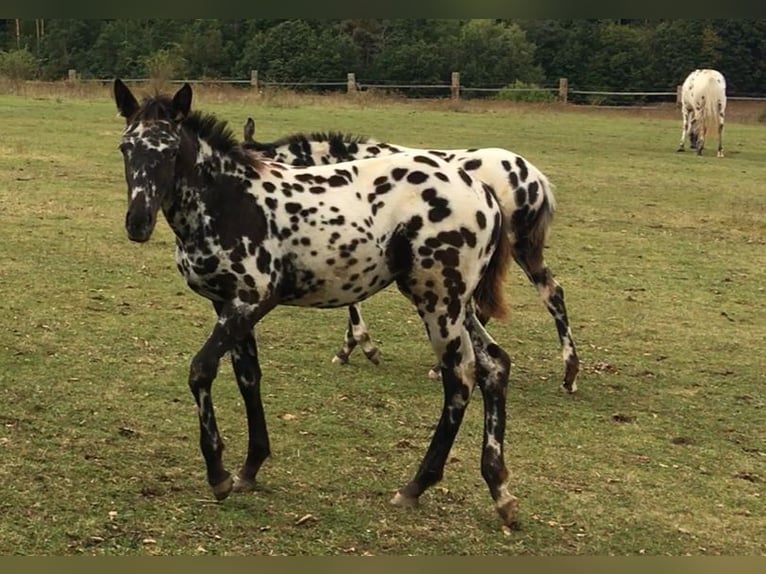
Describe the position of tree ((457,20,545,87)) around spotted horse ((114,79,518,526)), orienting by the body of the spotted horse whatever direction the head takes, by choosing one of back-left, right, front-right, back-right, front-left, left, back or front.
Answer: right

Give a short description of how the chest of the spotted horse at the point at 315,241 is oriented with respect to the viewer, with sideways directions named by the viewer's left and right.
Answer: facing to the left of the viewer

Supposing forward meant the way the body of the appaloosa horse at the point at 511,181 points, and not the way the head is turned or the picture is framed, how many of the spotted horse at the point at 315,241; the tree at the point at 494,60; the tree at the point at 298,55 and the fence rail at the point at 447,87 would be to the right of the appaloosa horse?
3

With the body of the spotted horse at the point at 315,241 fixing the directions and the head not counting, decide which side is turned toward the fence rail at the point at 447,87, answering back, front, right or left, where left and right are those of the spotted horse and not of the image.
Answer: right

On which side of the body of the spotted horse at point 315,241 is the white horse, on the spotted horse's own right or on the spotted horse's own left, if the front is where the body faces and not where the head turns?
on the spotted horse's own right

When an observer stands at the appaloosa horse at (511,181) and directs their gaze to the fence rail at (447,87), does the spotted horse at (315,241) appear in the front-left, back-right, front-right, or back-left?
back-left

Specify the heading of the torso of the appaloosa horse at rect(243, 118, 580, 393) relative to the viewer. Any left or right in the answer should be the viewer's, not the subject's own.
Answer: facing to the left of the viewer

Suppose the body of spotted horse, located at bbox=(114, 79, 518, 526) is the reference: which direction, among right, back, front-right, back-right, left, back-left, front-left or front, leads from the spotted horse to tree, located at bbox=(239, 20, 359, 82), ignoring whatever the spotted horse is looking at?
right

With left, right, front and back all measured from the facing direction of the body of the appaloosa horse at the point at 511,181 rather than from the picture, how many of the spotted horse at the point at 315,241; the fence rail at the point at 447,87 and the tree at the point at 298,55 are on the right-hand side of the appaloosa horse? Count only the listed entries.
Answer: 2

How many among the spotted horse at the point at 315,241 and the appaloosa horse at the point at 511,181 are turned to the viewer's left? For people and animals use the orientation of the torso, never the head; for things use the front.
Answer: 2

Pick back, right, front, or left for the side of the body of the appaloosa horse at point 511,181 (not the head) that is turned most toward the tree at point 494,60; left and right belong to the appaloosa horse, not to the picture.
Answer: right

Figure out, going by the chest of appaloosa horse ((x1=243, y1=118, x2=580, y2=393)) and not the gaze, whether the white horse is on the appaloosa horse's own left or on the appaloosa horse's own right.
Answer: on the appaloosa horse's own right

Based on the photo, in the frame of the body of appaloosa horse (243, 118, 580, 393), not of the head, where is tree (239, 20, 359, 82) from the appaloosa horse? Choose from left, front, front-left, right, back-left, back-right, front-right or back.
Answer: right
